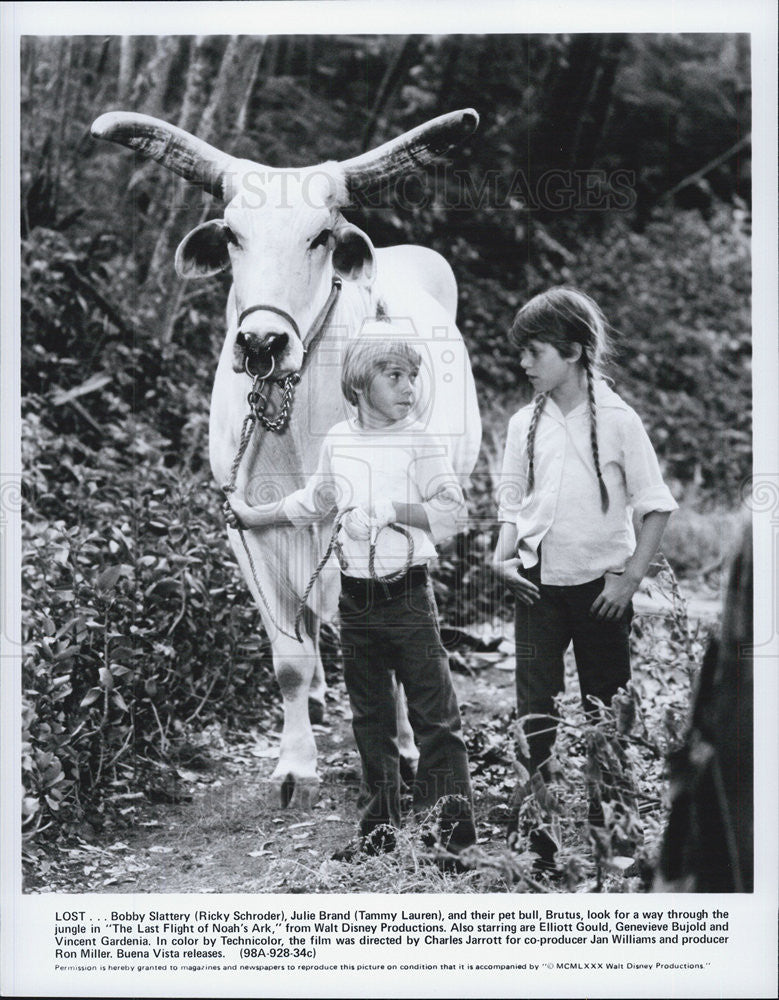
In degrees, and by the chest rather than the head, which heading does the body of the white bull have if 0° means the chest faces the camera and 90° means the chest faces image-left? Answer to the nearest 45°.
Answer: approximately 45°
